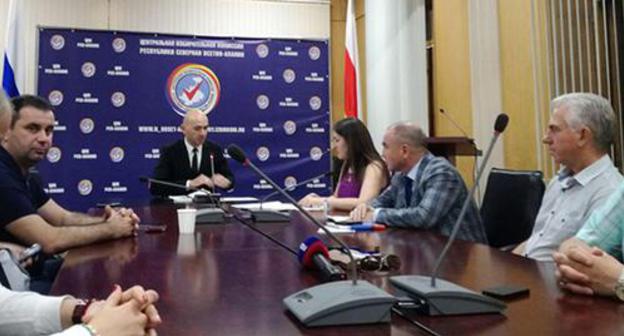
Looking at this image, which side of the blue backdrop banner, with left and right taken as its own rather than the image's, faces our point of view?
front

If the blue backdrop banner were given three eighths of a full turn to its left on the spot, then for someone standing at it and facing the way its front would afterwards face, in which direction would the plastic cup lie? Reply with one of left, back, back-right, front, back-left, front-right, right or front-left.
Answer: back-right

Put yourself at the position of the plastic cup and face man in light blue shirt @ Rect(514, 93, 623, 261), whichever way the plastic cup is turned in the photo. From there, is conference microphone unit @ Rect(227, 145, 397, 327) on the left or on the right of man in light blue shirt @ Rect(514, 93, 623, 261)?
right

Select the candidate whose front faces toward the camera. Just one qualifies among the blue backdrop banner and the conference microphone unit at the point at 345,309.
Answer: the blue backdrop banner

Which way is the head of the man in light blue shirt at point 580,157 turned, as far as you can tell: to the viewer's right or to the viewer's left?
to the viewer's left

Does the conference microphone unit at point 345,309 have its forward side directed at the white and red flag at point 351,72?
no

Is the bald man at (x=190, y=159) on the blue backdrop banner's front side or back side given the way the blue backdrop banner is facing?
on the front side

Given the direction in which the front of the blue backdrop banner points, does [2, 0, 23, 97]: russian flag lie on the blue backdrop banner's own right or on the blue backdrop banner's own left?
on the blue backdrop banner's own right

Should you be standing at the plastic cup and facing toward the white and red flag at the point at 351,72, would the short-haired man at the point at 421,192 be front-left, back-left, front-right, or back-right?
front-right

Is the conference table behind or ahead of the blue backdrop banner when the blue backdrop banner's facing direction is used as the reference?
ahead

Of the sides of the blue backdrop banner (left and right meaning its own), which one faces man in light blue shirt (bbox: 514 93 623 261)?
front

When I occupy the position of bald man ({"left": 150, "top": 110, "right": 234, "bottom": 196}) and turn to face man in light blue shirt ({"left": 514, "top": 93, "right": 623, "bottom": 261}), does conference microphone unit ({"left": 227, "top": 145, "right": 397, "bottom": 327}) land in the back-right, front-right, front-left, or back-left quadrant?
front-right

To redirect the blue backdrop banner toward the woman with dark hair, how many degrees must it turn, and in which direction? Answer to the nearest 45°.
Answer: approximately 45° to its left

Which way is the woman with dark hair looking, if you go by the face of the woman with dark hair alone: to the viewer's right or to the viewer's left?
to the viewer's left

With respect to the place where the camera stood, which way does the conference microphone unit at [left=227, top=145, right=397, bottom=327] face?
facing to the left of the viewer
